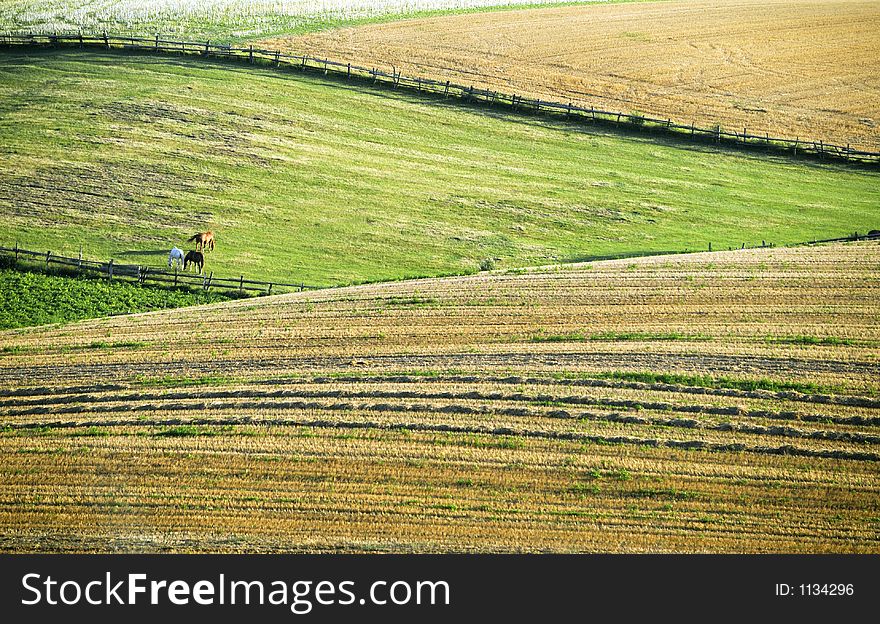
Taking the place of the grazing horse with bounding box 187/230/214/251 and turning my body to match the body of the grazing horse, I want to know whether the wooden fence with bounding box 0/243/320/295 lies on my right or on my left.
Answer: on my right
